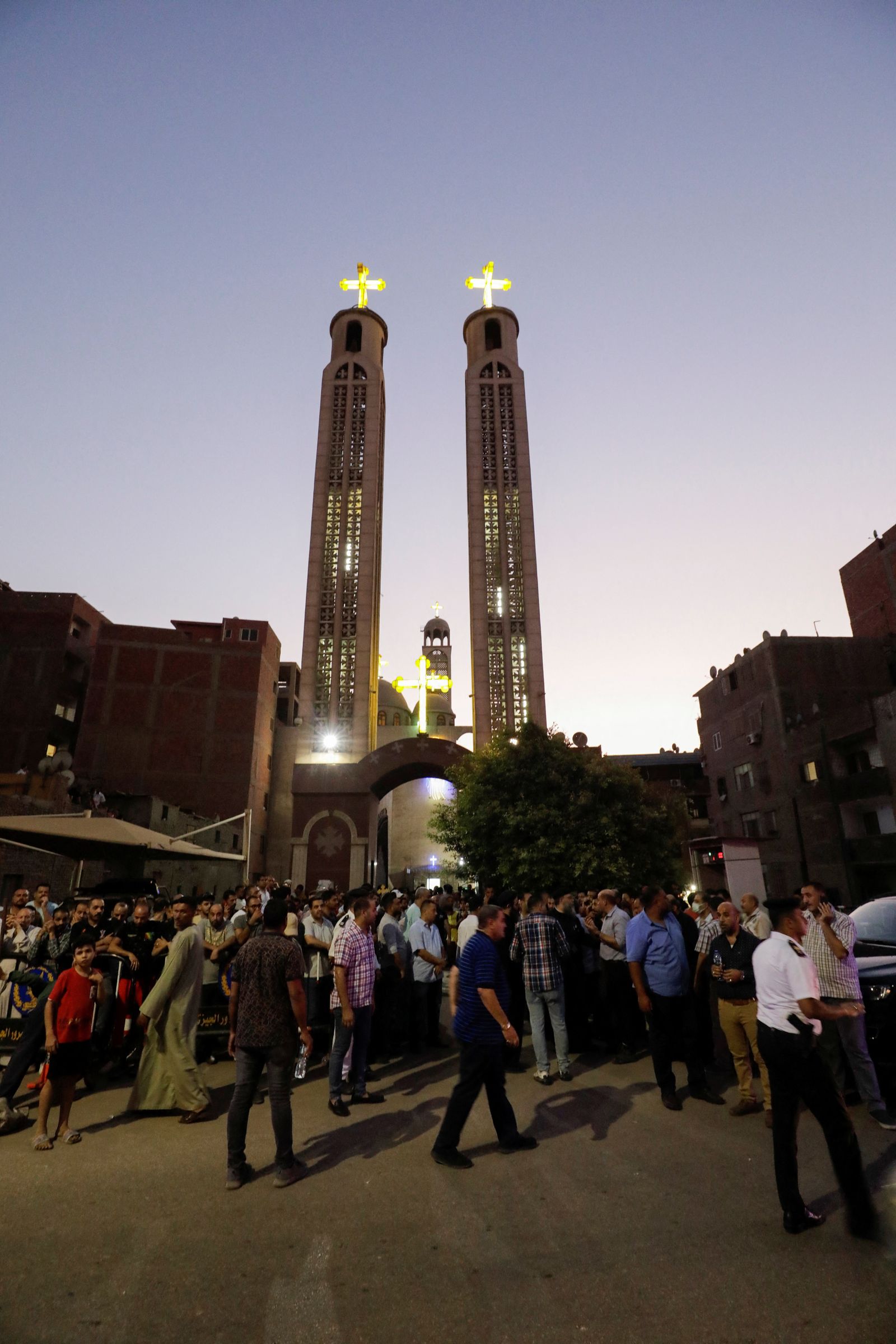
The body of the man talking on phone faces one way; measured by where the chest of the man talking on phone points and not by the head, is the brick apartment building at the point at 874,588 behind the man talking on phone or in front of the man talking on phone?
behind

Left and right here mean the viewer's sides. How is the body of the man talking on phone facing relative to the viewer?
facing the viewer and to the left of the viewer

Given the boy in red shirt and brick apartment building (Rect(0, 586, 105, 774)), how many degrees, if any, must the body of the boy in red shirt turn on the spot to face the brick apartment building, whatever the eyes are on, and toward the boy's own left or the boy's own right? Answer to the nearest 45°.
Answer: approximately 135° to the boy's own left

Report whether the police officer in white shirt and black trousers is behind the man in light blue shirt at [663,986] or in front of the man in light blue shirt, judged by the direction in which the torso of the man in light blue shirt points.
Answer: in front

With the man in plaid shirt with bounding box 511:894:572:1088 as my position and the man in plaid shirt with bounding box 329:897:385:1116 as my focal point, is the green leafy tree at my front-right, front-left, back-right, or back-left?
back-right

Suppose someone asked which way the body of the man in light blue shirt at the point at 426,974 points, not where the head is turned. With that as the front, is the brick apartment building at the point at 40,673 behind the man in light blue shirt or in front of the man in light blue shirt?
behind

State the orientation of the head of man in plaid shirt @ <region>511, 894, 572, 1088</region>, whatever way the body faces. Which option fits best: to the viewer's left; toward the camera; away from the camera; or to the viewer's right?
away from the camera

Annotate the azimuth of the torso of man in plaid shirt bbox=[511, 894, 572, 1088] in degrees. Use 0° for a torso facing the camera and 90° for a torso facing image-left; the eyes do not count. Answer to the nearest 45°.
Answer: approximately 180°

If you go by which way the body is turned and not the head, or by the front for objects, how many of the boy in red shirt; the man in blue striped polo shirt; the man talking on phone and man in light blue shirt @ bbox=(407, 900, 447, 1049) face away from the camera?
0

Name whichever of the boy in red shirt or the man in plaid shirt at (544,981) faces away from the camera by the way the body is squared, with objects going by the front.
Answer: the man in plaid shirt
